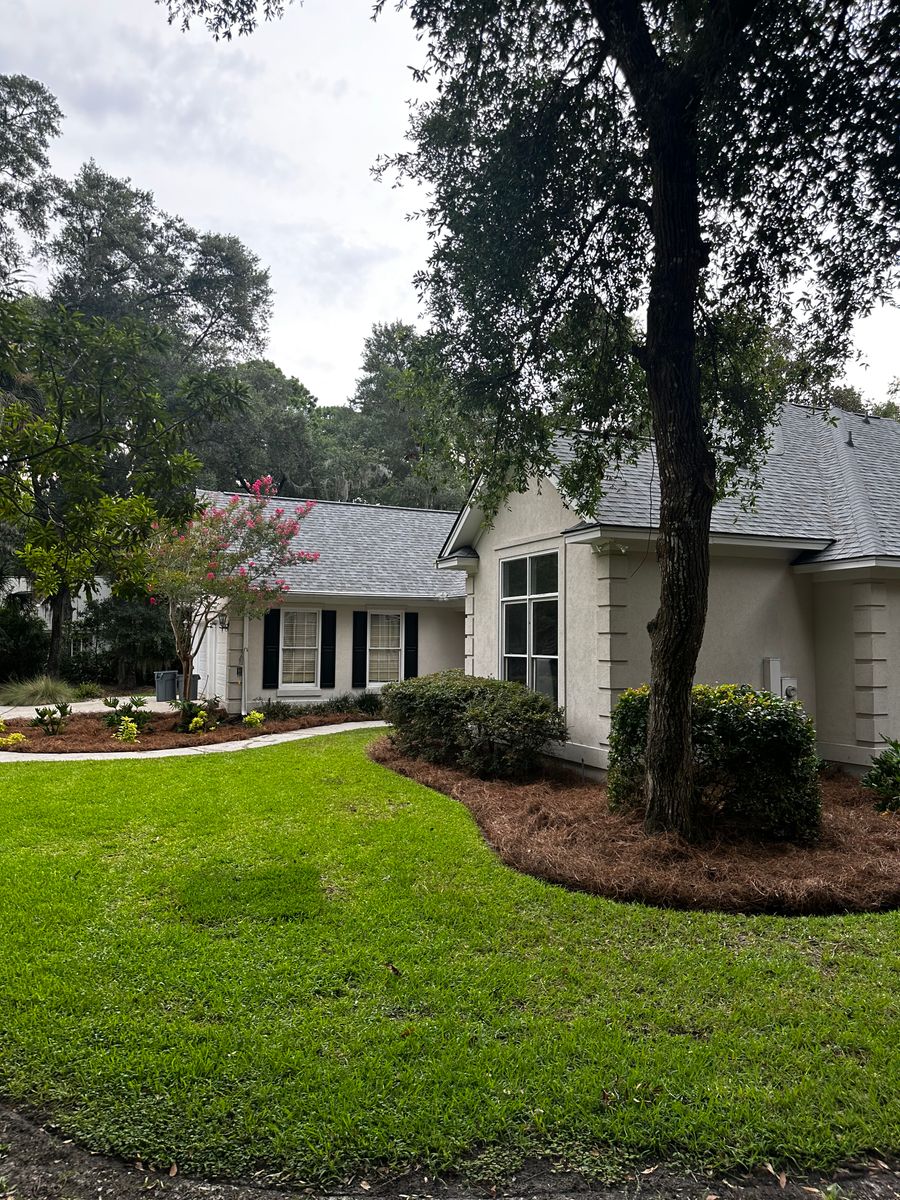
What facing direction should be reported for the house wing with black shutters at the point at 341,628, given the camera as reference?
facing the viewer

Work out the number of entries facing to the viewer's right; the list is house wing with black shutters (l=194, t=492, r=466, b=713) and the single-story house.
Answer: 0

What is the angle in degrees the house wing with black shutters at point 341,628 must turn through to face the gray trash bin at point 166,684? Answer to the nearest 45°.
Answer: approximately 90° to its right

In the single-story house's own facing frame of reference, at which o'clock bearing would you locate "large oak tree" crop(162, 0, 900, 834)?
The large oak tree is roughly at 11 o'clock from the single-story house.

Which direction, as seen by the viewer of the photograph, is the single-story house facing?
facing the viewer and to the left of the viewer

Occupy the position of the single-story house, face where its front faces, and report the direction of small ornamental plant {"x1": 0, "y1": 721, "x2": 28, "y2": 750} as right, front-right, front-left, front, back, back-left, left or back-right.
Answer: front-right

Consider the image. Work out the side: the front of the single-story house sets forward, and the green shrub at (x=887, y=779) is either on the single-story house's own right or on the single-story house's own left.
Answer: on the single-story house's own left

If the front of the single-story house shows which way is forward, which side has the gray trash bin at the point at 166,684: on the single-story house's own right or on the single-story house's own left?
on the single-story house's own right

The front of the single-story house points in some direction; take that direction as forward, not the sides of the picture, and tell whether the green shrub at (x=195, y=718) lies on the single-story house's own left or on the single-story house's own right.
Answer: on the single-story house's own right

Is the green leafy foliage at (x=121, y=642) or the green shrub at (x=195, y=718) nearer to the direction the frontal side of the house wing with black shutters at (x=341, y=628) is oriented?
the green shrub

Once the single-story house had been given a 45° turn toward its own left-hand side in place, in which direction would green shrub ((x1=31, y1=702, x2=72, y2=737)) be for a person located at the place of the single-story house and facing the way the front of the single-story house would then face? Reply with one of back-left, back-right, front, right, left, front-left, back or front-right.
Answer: right
